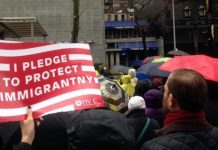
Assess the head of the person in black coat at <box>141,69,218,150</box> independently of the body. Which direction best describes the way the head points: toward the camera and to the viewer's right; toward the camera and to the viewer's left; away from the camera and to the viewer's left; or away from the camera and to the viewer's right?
away from the camera and to the viewer's left

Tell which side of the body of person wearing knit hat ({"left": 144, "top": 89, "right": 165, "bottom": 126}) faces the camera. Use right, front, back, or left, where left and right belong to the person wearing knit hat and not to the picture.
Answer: back

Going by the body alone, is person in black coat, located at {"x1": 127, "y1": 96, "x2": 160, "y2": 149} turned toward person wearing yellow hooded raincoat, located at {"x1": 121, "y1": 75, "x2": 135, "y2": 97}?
yes

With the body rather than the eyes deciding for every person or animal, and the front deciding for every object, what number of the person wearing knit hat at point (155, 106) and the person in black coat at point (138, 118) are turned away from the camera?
2

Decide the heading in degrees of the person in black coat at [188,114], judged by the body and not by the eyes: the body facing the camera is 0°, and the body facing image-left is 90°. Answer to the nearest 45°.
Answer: approximately 135°

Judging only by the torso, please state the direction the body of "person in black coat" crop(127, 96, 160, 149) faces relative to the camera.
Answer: away from the camera

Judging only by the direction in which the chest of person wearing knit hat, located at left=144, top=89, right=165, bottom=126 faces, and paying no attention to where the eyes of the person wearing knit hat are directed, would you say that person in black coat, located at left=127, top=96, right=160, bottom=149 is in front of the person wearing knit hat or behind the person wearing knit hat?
behind

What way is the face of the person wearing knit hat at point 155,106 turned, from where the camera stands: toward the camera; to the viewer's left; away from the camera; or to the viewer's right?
away from the camera
